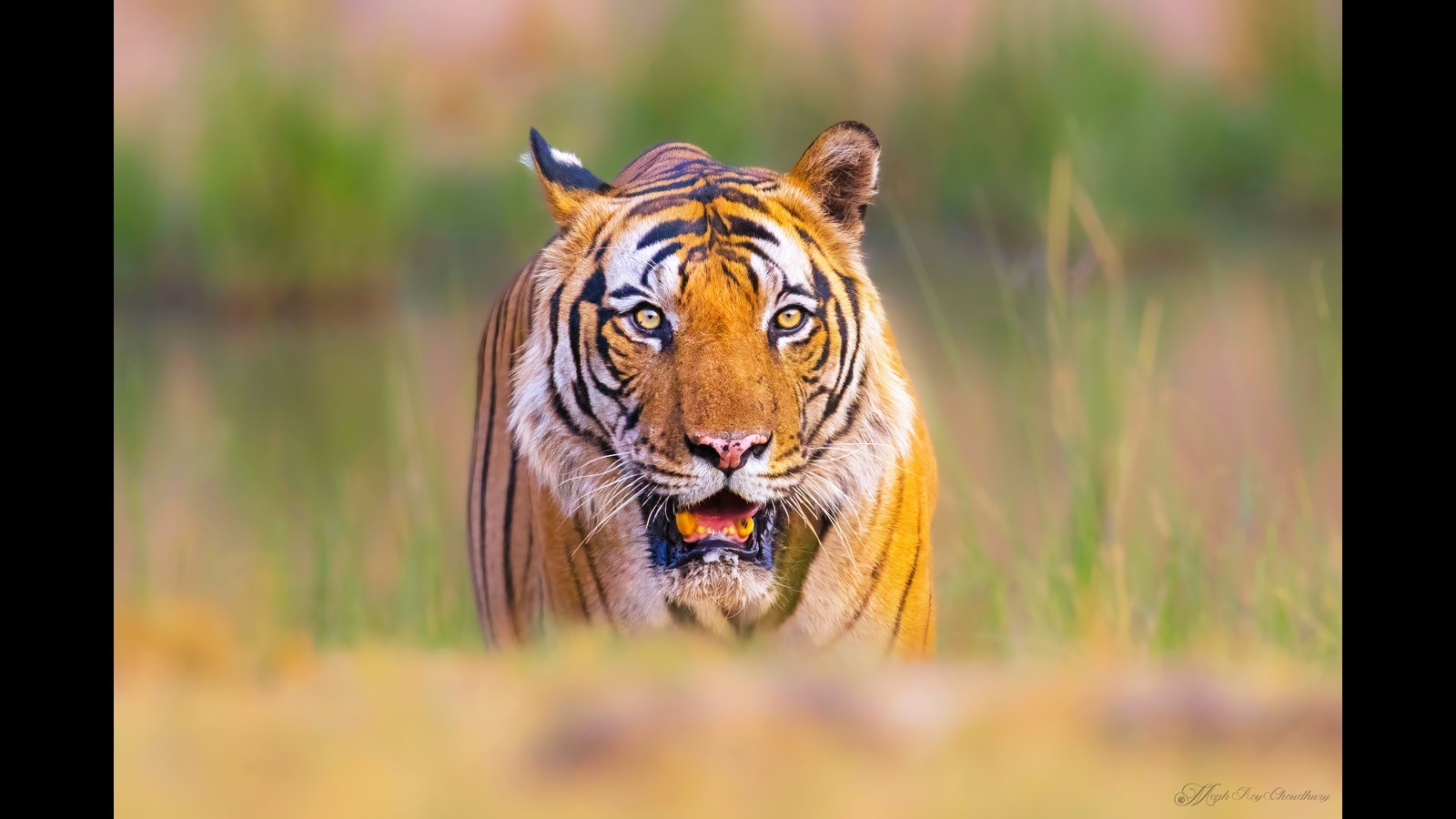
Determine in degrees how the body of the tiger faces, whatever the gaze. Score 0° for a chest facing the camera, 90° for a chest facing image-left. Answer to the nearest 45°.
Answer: approximately 0°
